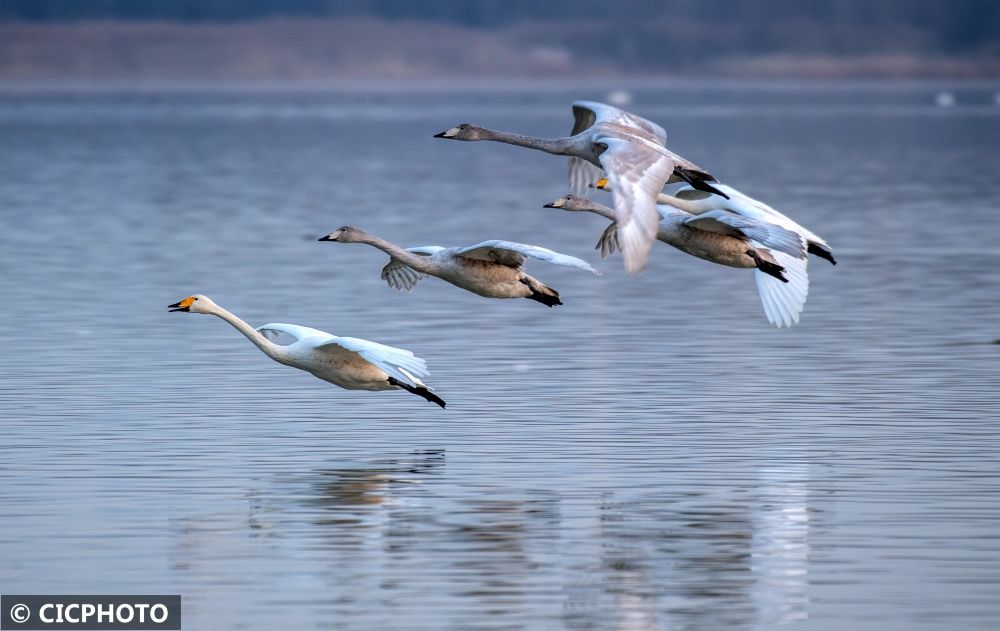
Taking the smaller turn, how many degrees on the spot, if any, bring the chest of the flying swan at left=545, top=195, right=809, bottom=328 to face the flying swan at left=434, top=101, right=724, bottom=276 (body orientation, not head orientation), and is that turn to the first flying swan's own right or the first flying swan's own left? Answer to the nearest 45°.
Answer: approximately 45° to the first flying swan's own left

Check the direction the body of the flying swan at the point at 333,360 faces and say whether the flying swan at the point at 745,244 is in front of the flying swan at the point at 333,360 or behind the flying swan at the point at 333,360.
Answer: behind

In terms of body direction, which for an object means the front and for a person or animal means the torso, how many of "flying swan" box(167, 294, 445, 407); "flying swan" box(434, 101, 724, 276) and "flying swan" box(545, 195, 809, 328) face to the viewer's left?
3

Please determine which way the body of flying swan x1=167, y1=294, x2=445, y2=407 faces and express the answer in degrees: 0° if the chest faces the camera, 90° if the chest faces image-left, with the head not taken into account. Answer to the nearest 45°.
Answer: approximately 90°

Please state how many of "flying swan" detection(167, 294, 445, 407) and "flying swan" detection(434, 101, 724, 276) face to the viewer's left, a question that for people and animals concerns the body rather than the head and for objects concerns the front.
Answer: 2

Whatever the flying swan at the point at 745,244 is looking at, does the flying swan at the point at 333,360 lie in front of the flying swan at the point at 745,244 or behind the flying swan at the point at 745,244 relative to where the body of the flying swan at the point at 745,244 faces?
in front

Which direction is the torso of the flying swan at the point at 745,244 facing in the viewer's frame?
to the viewer's left

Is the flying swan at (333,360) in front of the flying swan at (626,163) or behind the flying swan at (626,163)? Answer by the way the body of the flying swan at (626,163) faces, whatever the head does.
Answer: in front

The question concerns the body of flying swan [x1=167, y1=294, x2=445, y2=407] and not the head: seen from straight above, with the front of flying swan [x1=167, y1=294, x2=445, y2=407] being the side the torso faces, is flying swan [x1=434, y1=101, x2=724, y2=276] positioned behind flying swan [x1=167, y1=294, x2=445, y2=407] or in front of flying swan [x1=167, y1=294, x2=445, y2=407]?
behind

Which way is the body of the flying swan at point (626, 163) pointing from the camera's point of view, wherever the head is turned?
to the viewer's left
